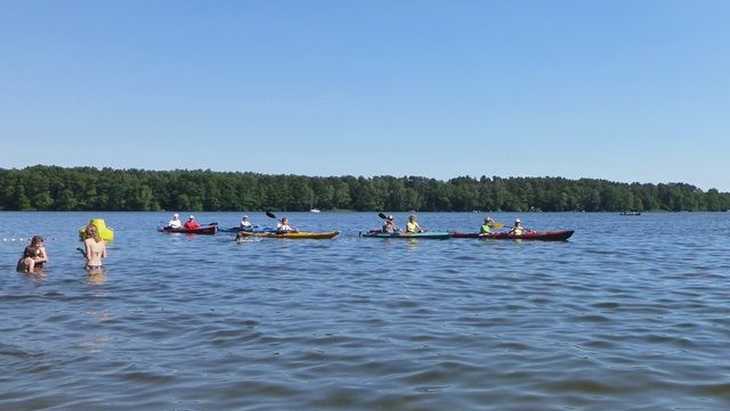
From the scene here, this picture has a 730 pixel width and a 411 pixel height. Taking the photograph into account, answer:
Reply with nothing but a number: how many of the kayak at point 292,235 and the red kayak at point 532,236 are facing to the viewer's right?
2

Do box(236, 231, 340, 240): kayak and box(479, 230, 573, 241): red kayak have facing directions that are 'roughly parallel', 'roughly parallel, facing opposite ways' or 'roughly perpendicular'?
roughly parallel

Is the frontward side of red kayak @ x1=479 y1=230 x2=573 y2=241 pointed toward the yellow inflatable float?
no

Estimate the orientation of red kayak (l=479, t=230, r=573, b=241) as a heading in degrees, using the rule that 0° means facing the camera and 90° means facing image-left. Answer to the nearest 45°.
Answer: approximately 270°

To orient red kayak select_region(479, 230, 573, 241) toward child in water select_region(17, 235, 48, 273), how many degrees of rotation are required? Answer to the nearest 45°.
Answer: approximately 135° to its right

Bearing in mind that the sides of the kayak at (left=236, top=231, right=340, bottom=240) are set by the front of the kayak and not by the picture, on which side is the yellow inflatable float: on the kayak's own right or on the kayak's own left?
on the kayak's own right

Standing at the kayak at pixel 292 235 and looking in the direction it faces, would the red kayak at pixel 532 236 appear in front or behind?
in front

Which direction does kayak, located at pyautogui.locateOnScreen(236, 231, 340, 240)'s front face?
to the viewer's right

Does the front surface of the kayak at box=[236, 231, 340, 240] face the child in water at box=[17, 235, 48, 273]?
no
